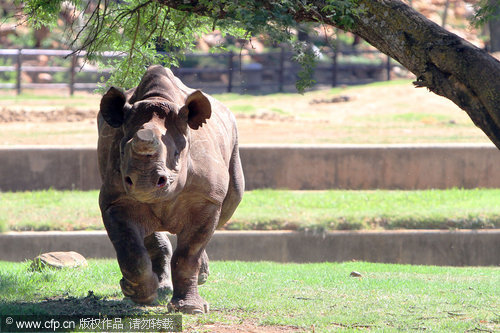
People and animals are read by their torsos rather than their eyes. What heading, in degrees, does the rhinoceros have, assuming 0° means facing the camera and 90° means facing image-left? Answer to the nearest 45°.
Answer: approximately 0°

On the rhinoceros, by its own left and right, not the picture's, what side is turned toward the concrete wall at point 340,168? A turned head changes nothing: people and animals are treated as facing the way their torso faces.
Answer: back

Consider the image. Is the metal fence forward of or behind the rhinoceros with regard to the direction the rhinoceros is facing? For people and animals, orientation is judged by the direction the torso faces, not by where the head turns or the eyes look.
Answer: behind

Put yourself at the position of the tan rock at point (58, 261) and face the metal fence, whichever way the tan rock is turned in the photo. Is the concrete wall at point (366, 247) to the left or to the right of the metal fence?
right
